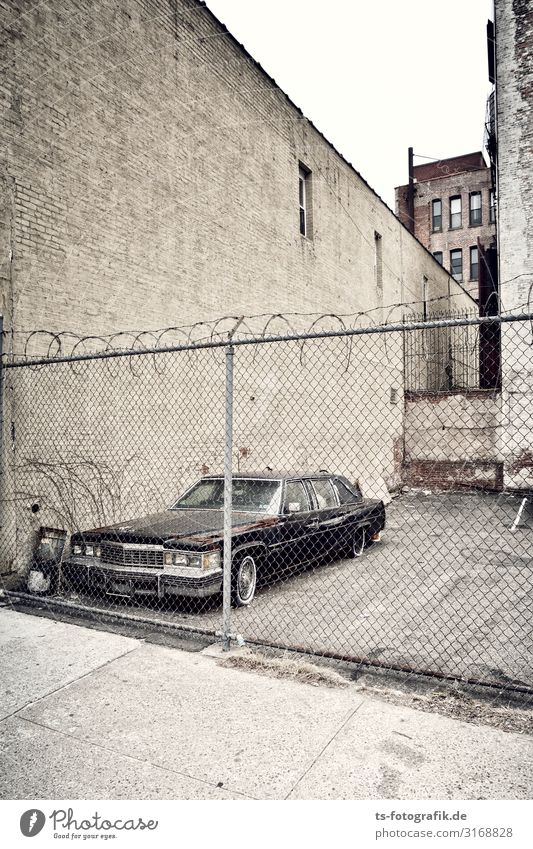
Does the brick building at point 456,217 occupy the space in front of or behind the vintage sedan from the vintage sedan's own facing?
behind

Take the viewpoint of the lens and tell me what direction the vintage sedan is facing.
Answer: facing the viewer and to the left of the viewer

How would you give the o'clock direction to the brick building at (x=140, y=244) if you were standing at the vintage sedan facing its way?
The brick building is roughly at 4 o'clock from the vintage sedan.

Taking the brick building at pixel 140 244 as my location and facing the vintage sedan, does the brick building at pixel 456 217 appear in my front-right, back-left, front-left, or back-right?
back-left
